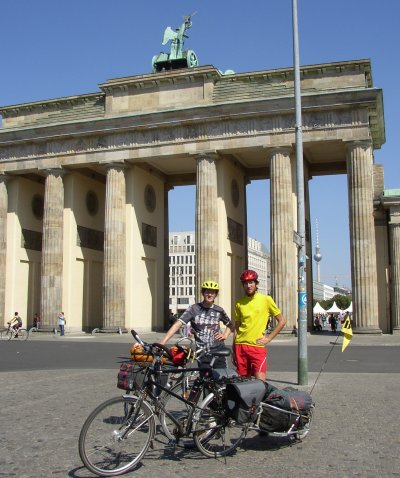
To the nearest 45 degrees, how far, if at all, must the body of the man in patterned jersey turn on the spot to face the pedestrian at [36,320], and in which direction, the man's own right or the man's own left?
approximately 180°

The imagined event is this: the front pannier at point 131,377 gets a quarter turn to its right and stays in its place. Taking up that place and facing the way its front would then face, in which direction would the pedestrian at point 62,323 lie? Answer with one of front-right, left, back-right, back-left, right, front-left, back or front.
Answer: front-right

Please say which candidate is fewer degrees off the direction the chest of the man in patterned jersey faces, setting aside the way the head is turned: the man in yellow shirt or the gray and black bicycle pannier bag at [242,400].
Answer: the gray and black bicycle pannier bag

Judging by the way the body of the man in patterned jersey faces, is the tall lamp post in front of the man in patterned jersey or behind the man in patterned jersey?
behind

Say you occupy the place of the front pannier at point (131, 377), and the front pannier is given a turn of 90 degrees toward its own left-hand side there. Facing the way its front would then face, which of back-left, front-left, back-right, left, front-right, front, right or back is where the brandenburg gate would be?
back-left

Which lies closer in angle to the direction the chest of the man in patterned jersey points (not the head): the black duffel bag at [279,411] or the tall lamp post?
the black duffel bag

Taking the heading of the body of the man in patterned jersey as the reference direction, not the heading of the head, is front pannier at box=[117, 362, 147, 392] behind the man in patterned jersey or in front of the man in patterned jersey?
in front

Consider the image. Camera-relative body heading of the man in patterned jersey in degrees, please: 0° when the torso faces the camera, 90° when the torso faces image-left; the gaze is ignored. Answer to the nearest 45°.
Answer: approximately 0°

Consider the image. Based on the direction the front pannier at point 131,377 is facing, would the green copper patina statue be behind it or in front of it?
behind

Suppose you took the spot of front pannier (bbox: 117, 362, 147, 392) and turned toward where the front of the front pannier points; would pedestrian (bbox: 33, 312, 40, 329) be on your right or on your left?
on your right

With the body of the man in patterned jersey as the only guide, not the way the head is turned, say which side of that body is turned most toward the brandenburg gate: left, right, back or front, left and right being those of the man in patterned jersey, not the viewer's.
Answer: back

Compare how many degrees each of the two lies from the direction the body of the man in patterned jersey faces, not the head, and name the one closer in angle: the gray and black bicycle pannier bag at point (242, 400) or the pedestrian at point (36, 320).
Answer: the gray and black bicycle pannier bag

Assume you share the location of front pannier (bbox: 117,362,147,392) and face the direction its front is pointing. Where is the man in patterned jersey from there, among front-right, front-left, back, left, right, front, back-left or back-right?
back

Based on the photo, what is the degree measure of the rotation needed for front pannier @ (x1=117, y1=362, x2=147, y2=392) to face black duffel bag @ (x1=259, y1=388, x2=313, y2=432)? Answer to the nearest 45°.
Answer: approximately 135° to its left
